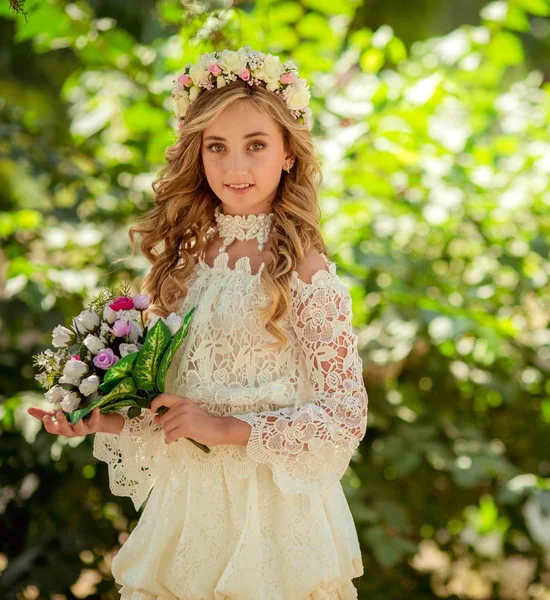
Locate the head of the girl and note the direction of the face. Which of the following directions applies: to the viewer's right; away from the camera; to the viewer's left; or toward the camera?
toward the camera

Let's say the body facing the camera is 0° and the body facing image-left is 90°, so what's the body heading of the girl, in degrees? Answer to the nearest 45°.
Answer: approximately 45°
